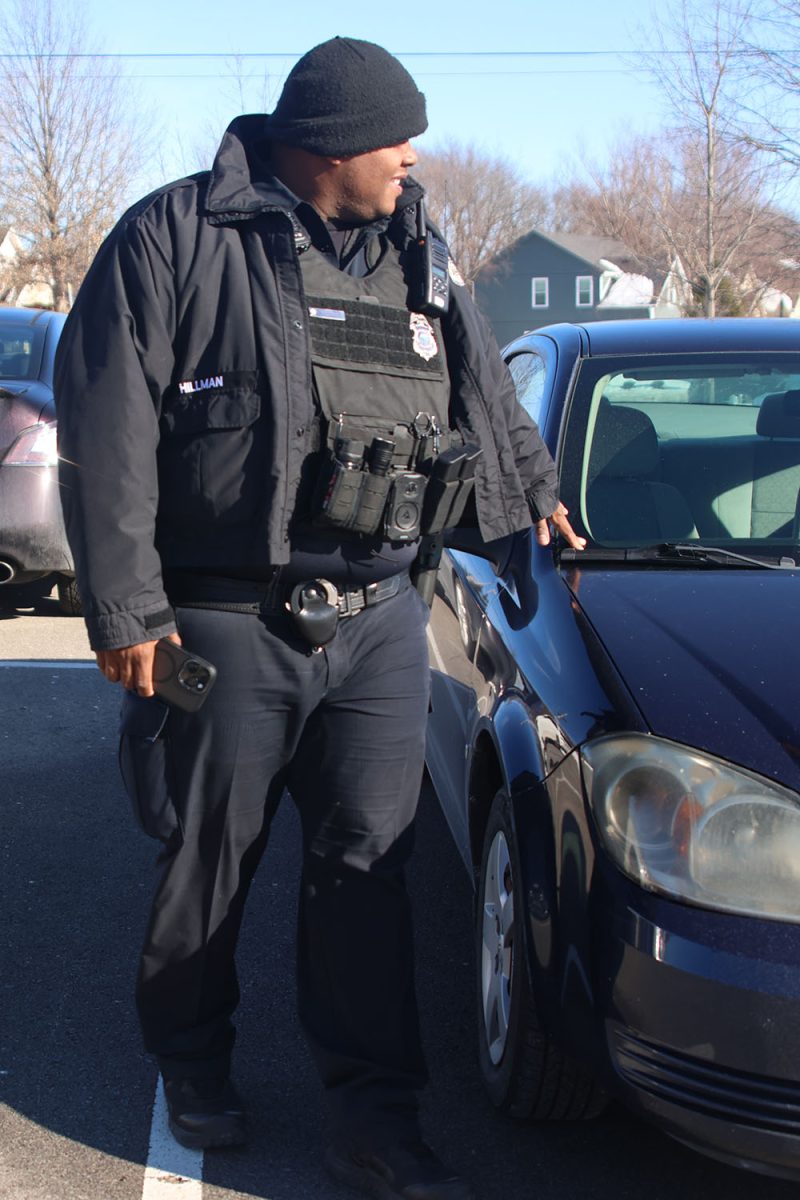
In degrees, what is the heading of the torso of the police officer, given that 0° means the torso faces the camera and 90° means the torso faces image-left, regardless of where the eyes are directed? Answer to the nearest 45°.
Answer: approximately 315°

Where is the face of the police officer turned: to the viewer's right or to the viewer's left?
to the viewer's right
